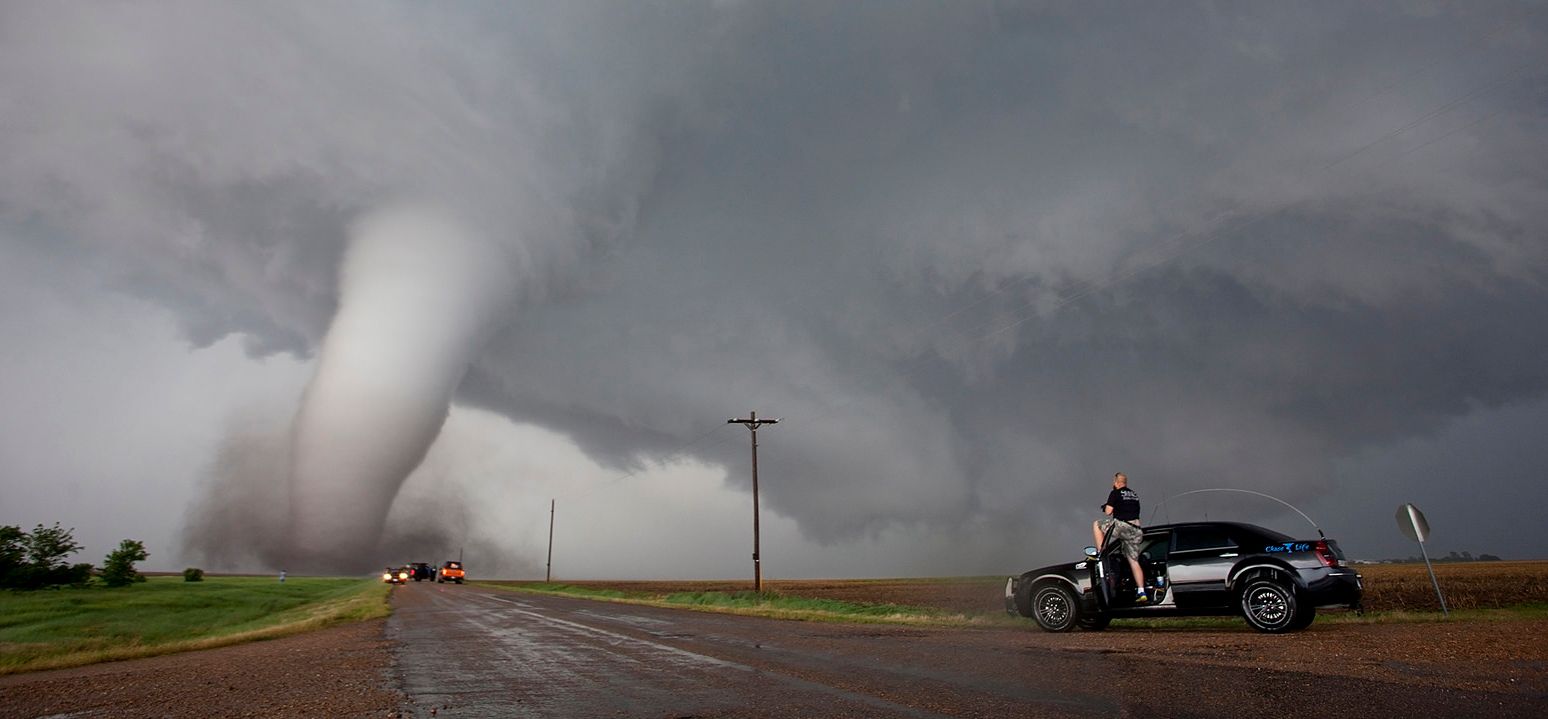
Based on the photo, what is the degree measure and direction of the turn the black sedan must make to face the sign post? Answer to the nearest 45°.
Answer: approximately 135° to its right

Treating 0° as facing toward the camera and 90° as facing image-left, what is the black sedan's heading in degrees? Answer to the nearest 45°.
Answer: approximately 90°
